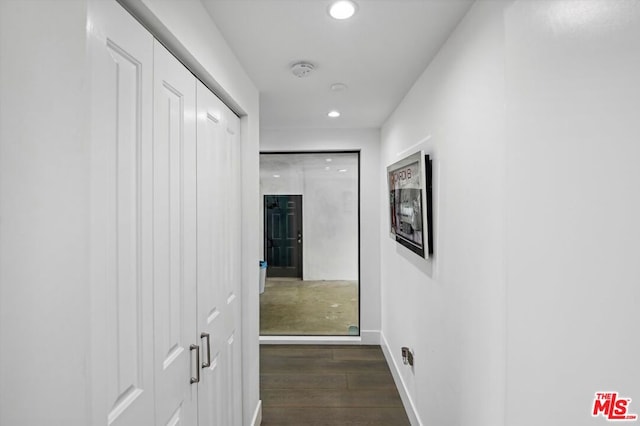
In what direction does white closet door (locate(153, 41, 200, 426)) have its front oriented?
to the viewer's right

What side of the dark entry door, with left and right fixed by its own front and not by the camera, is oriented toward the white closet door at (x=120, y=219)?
front

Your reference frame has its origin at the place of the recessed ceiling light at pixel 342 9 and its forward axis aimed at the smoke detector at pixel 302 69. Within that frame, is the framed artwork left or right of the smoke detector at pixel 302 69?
right

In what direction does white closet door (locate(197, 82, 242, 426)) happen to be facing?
to the viewer's right

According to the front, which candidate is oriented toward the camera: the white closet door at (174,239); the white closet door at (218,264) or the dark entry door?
the dark entry door

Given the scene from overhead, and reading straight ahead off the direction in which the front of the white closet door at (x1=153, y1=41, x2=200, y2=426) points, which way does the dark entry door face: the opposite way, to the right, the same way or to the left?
to the right

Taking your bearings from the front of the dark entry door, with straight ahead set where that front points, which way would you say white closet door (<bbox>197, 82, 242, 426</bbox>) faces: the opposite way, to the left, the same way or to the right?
to the left

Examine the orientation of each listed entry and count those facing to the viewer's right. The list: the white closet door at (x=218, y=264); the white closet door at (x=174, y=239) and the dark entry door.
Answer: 2

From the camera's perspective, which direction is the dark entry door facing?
toward the camera

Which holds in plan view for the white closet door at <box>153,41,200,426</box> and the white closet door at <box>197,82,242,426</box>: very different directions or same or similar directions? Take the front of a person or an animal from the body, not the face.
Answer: same or similar directions

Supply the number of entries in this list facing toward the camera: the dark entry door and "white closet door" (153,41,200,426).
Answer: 1

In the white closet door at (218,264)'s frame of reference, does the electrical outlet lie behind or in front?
in front
